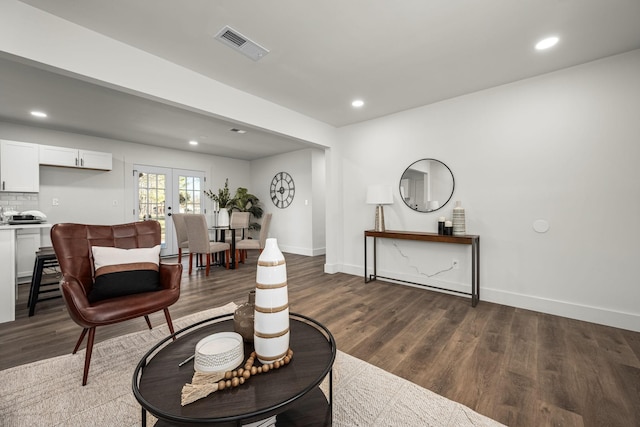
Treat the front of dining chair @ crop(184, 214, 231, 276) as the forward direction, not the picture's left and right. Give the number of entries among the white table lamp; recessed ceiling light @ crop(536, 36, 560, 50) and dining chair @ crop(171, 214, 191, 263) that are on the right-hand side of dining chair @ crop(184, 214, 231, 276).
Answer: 2

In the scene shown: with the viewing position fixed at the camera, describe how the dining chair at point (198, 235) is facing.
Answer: facing away from the viewer and to the right of the viewer

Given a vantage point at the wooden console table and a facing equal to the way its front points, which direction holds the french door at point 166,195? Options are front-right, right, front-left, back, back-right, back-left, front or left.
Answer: front-right

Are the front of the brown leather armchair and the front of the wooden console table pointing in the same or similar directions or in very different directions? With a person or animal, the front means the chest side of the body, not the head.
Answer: very different directions

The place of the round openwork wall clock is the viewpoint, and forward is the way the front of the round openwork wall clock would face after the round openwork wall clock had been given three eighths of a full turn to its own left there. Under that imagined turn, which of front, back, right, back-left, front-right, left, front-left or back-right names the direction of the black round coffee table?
right

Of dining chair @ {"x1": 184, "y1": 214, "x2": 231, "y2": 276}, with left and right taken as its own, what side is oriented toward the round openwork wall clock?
front

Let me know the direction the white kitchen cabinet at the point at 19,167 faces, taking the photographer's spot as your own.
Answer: facing the viewer and to the right of the viewer

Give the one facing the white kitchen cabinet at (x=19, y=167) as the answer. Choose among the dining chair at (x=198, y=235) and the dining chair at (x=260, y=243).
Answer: the dining chair at (x=260, y=243)

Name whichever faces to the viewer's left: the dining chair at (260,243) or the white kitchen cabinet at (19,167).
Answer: the dining chair

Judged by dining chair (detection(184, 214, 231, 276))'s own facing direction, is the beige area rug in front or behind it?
behind

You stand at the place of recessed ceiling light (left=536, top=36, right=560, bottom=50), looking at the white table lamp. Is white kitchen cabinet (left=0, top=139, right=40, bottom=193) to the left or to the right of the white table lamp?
left

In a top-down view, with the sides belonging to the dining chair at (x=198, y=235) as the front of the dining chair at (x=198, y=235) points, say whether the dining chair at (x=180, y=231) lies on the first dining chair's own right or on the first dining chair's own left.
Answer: on the first dining chair's own left

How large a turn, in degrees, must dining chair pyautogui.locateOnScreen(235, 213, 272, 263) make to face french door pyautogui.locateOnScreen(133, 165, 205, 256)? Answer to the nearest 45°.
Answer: approximately 45° to its right

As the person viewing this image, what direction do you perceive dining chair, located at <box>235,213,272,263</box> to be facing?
facing to the left of the viewer

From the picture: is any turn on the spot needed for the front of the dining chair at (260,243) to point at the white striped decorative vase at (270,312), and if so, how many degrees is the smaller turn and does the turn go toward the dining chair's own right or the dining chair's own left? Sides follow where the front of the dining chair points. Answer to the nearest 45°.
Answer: approximately 90° to the dining chair's own left

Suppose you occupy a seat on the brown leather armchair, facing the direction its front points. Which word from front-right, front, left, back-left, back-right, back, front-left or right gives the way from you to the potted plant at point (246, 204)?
left

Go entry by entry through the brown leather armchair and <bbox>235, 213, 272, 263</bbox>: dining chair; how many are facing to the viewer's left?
1
